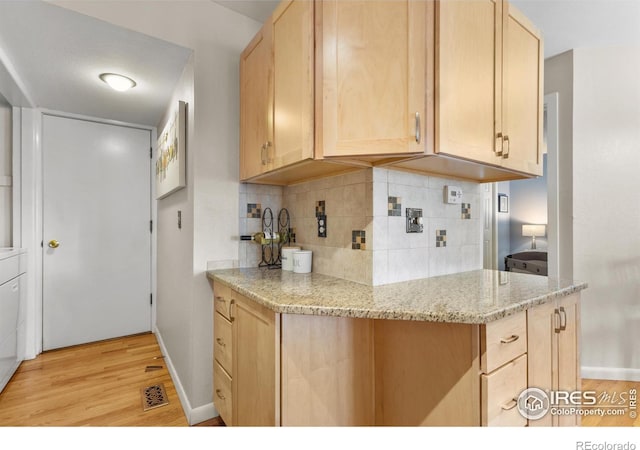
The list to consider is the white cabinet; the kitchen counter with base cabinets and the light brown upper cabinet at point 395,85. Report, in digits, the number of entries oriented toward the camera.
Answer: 2

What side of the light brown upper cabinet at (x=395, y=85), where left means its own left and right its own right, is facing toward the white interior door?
right

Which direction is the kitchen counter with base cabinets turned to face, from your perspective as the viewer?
facing the viewer

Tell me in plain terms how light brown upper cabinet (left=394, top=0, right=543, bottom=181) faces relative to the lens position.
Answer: facing the viewer and to the right of the viewer

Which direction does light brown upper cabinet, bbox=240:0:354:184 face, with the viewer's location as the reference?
facing the viewer and to the left of the viewer

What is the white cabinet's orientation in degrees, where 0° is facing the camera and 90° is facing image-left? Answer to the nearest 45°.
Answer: approximately 270°

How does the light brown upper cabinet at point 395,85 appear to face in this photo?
toward the camera

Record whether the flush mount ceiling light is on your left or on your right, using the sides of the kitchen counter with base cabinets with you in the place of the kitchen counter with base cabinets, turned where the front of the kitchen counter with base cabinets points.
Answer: on your right

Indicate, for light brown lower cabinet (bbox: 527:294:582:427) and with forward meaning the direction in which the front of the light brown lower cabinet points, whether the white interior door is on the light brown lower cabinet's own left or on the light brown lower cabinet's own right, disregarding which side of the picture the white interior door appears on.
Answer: on the light brown lower cabinet's own right
